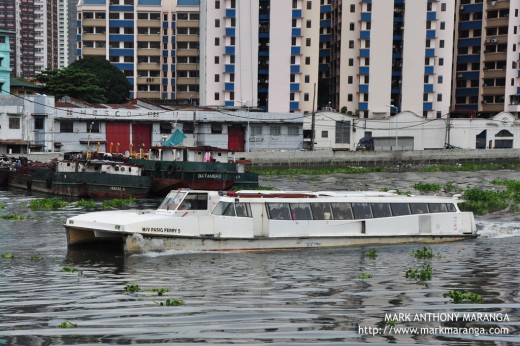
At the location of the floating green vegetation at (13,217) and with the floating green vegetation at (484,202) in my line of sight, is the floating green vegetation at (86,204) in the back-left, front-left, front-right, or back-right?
front-left

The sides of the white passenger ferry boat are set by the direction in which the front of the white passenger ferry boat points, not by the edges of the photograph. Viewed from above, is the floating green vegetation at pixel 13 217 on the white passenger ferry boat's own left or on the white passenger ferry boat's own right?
on the white passenger ferry boat's own right

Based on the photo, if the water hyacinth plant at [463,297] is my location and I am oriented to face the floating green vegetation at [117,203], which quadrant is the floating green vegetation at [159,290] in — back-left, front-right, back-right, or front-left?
front-left

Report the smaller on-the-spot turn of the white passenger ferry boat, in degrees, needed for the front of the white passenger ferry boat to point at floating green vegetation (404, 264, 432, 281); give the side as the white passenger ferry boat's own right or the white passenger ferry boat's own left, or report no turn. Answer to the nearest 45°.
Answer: approximately 90° to the white passenger ferry boat's own left

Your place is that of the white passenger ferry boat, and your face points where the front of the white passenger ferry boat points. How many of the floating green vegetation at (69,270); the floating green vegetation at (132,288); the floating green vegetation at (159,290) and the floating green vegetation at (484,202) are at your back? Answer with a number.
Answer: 1

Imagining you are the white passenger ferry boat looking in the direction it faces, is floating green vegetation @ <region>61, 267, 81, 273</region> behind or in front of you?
in front

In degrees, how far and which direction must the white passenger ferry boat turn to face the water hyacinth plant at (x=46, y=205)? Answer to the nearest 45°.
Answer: approximately 90° to its right

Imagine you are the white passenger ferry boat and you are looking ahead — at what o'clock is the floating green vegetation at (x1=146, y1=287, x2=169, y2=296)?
The floating green vegetation is roughly at 11 o'clock from the white passenger ferry boat.

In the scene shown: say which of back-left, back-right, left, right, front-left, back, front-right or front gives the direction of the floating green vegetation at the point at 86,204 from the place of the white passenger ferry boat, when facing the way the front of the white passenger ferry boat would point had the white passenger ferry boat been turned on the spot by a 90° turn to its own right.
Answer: front

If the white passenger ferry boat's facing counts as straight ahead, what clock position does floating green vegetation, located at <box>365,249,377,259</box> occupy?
The floating green vegetation is roughly at 8 o'clock from the white passenger ferry boat.

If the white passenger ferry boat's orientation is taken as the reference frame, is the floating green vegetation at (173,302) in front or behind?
in front

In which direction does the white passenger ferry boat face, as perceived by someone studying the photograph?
facing the viewer and to the left of the viewer

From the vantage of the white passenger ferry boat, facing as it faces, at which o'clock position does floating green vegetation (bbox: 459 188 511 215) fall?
The floating green vegetation is roughly at 6 o'clock from the white passenger ferry boat.

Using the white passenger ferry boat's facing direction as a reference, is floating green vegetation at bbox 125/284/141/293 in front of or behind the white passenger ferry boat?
in front

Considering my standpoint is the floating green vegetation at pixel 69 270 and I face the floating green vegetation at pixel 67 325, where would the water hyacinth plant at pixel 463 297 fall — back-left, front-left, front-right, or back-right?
front-left
